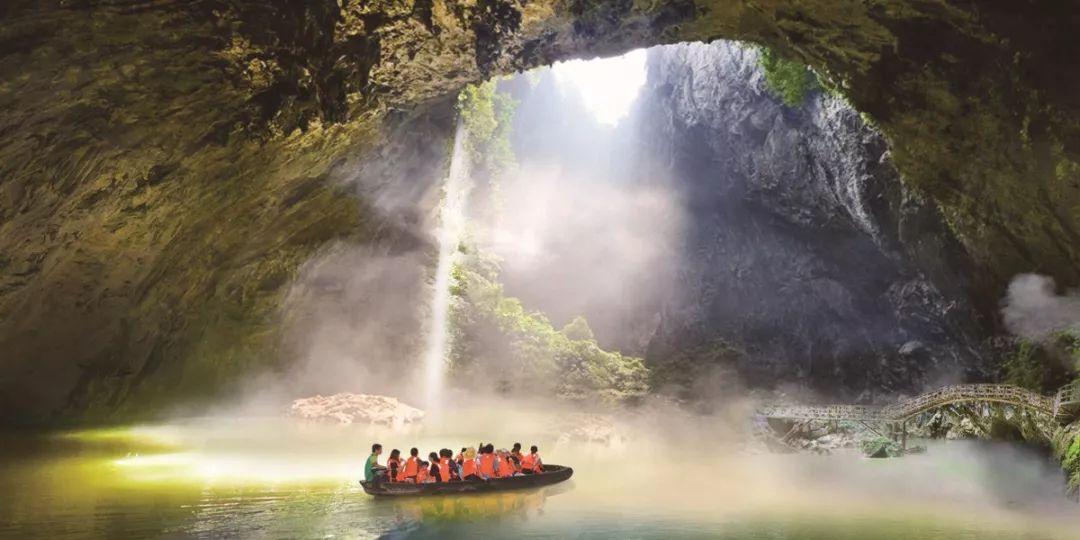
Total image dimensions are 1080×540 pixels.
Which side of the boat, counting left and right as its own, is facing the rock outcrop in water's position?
left

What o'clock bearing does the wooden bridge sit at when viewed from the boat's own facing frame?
The wooden bridge is roughly at 11 o'clock from the boat.

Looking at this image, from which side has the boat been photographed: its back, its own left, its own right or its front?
right
